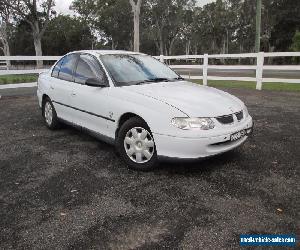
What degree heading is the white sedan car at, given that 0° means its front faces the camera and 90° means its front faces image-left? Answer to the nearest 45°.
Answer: approximately 315°
